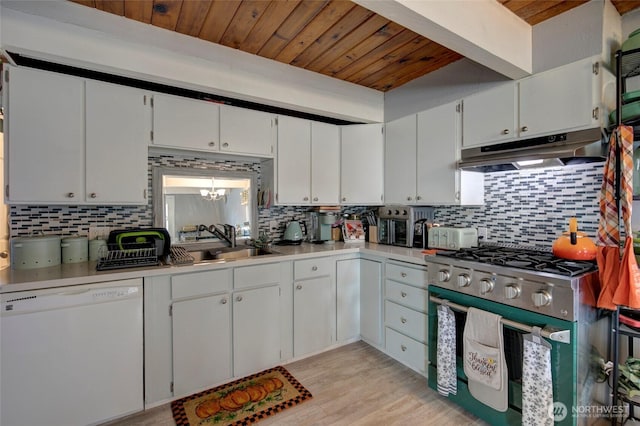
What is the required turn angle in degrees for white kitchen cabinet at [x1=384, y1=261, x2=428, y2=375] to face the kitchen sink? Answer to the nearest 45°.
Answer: approximately 45° to its right

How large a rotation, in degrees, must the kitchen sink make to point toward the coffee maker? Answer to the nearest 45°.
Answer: approximately 45° to its left

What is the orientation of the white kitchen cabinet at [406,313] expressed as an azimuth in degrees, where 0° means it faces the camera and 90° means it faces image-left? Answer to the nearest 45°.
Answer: approximately 45°

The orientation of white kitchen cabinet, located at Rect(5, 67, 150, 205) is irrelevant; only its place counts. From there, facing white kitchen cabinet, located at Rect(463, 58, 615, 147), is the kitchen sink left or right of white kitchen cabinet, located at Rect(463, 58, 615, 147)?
left

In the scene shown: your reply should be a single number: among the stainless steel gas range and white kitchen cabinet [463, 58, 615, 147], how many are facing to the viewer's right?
0

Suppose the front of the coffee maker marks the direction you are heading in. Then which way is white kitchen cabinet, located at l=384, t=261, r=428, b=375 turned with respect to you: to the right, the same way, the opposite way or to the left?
to the right

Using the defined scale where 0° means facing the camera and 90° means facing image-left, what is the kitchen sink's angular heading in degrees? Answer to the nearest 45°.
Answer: approximately 315°

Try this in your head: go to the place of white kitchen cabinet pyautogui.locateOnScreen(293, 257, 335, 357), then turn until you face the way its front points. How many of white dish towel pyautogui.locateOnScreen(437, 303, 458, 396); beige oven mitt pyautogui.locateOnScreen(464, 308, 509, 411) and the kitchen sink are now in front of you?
2

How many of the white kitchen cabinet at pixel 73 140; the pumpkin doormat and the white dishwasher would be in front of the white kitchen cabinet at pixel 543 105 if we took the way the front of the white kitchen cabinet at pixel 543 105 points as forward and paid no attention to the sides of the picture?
3

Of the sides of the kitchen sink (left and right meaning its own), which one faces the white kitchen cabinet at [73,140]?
right

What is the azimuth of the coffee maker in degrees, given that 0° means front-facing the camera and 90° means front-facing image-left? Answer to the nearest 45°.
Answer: approximately 315°

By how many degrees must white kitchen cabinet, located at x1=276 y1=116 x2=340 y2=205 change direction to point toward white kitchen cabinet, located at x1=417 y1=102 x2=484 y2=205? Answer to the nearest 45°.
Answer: approximately 45° to its left

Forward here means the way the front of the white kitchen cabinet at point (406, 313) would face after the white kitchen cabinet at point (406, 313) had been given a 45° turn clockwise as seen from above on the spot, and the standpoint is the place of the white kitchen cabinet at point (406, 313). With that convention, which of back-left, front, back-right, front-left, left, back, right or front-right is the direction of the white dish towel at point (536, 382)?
back-left

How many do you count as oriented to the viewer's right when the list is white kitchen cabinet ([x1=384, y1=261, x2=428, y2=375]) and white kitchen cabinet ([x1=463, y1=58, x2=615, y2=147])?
0
